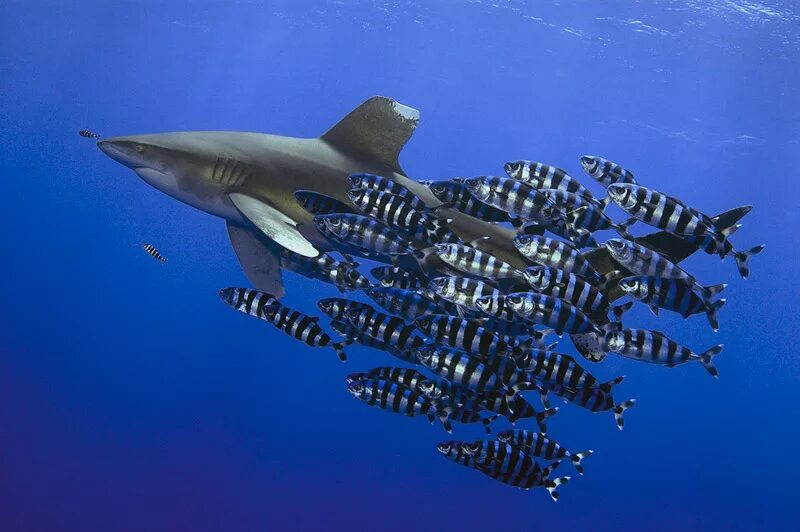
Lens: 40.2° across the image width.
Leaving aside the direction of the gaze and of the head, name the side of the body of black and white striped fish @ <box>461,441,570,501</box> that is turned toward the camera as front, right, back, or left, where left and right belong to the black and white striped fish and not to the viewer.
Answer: left

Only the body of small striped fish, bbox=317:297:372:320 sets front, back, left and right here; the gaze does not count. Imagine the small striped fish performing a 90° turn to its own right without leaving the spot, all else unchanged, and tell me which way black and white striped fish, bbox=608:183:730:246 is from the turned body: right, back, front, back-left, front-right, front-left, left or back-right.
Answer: back-right

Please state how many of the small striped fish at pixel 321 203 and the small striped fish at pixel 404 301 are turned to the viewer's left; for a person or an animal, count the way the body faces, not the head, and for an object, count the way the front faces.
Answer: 2

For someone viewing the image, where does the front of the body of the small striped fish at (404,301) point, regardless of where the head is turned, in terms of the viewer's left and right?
facing to the left of the viewer

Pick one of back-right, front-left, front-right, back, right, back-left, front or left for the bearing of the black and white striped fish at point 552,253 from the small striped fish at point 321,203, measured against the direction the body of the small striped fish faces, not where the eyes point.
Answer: back-left

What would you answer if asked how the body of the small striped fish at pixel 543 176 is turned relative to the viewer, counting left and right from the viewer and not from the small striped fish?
facing to the left of the viewer

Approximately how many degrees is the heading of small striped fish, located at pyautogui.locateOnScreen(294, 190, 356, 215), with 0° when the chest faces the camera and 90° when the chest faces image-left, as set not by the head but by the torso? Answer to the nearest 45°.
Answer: approximately 90°

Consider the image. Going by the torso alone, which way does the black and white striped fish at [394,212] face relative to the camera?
to the viewer's left

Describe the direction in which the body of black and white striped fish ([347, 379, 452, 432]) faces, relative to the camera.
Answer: to the viewer's left

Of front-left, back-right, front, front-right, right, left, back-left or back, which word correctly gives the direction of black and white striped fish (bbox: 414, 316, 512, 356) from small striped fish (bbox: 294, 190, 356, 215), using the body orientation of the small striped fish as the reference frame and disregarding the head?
back-left

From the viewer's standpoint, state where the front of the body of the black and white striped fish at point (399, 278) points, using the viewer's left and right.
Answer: facing to the left of the viewer
